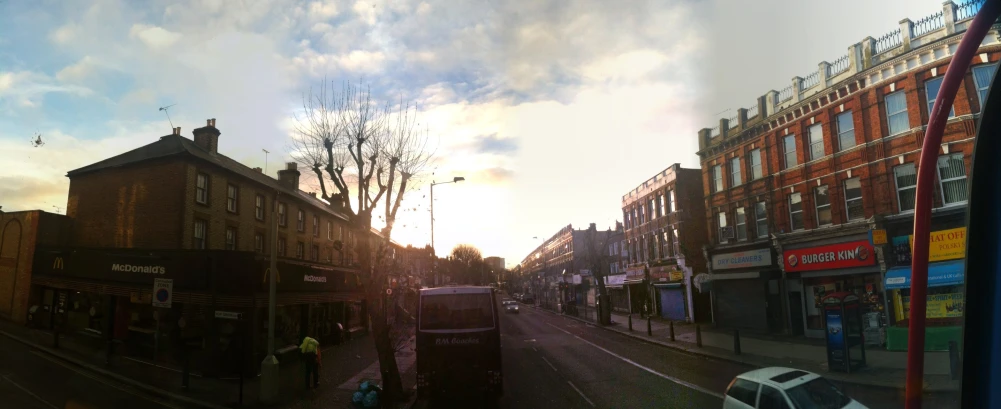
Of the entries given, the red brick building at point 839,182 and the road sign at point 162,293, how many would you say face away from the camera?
0

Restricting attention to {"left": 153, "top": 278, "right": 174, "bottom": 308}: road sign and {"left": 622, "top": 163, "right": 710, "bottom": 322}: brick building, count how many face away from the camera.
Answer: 0

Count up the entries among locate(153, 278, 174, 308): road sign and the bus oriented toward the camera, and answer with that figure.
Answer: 1

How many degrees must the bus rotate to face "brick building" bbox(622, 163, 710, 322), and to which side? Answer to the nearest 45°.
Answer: approximately 45° to its right

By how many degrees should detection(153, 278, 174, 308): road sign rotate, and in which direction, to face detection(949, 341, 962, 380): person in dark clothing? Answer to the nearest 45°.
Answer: approximately 45° to its left

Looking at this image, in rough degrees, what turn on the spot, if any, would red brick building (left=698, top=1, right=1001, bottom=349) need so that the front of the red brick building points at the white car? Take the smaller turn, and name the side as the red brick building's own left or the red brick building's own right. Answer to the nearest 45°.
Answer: approximately 45° to the red brick building's own left

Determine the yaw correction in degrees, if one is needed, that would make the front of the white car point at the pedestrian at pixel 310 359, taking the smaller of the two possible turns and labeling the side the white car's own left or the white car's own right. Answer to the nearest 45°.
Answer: approximately 135° to the white car's own right

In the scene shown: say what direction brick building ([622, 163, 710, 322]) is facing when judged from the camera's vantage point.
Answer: facing the viewer and to the left of the viewer

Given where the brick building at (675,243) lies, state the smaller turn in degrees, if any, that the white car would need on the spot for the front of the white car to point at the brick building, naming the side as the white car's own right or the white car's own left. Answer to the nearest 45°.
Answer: approximately 135° to the white car's own left

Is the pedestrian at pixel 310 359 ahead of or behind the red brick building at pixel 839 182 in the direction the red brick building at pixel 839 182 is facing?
ahead

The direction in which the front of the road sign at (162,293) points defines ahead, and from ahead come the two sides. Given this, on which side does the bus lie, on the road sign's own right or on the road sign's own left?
on the road sign's own left

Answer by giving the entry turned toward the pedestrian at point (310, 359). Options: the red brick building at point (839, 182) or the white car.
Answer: the red brick building

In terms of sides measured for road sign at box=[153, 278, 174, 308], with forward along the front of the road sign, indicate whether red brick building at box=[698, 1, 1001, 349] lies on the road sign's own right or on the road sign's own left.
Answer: on the road sign's own left

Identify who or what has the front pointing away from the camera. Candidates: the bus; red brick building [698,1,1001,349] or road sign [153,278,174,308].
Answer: the bus

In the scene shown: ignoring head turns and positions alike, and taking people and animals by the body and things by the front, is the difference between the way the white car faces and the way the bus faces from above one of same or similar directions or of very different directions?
very different directions

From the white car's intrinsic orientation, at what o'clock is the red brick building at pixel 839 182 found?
The red brick building is roughly at 8 o'clock from the white car.

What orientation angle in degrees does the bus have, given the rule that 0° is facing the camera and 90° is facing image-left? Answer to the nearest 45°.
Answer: approximately 180°
